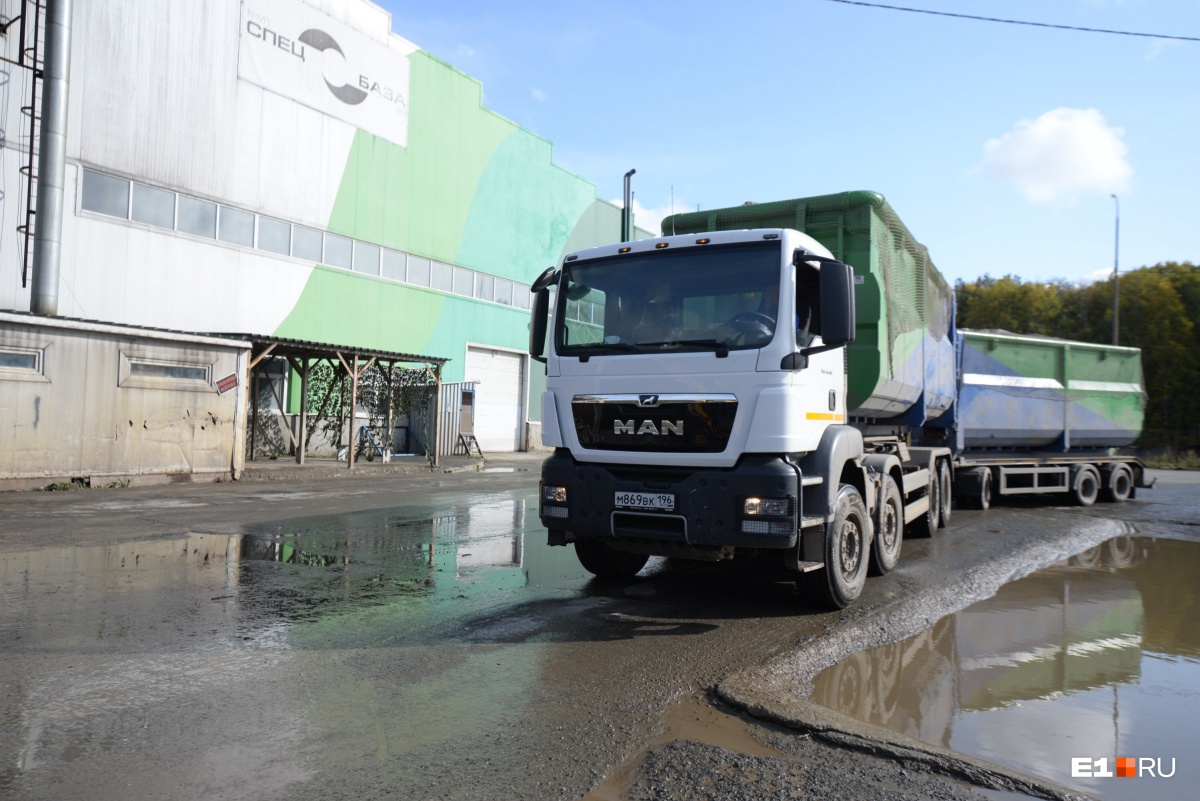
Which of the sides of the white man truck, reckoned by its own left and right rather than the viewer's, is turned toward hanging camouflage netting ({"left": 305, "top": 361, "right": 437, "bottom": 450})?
right

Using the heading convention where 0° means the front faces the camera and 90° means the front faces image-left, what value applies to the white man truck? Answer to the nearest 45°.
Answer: approximately 45°

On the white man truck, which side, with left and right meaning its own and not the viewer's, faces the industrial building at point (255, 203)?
right

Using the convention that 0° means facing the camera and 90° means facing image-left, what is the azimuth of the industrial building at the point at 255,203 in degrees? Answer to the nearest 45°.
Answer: approximately 315°
